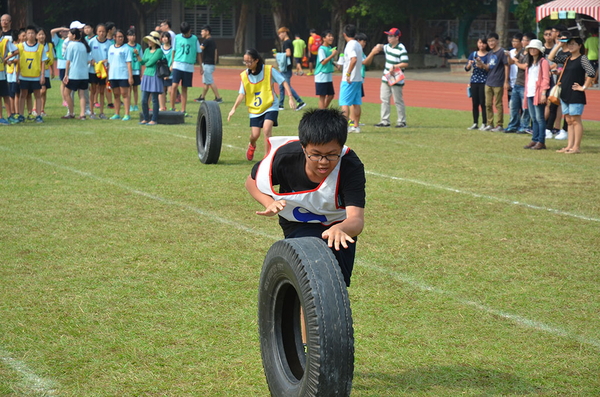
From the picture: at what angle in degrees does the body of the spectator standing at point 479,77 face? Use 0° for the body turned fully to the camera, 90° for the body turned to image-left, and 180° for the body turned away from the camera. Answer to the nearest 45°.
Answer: approximately 45°

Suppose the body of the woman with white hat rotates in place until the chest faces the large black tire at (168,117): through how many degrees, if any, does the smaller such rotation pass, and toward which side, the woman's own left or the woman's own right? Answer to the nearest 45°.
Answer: approximately 45° to the woman's own right

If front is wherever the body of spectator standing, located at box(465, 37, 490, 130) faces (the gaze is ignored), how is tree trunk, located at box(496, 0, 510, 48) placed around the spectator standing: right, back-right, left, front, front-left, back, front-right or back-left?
back-right

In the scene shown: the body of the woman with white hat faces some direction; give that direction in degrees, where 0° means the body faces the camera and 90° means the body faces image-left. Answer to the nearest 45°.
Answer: approximately 45°

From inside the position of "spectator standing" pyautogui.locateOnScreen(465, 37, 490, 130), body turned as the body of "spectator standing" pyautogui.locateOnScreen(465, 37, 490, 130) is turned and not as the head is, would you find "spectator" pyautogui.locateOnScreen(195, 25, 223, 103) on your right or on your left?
on your right

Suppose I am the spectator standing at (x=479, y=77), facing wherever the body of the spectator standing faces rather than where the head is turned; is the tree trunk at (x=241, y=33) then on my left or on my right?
on my right

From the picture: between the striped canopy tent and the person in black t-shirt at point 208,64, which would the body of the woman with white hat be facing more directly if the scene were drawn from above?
the person in black t-shirt
